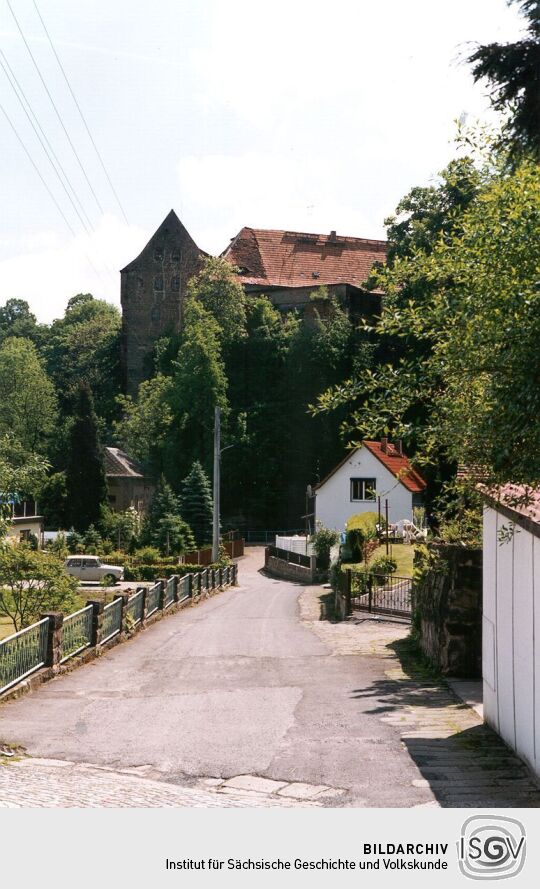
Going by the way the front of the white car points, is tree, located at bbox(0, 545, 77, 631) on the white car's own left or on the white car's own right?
on the white car's own right

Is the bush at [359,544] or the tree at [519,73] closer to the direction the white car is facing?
the bush

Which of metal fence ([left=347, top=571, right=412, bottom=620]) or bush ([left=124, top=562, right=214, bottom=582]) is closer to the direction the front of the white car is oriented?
the bush

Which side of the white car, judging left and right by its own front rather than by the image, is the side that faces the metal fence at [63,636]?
right

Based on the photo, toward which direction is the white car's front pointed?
to the viewer's right

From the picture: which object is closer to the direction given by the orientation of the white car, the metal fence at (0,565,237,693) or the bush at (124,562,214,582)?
the bush

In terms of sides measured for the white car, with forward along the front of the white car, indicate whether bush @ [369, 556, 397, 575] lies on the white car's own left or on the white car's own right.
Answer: on the white car's own right

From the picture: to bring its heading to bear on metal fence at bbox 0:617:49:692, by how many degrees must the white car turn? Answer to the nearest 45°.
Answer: approximately 90° to its right

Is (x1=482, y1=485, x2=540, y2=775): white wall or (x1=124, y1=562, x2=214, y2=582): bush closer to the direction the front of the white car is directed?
the bush

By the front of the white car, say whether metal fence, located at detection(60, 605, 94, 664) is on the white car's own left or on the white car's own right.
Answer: on the white car's own right
